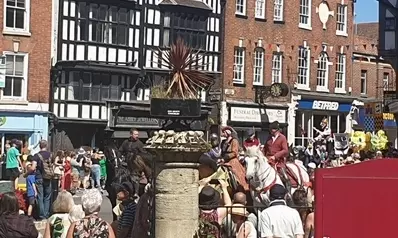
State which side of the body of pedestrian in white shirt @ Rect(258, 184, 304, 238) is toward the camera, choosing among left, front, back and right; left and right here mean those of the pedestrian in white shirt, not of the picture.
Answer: back

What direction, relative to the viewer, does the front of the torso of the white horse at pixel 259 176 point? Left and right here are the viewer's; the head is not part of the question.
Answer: facing the viewer and to the left of the viewer

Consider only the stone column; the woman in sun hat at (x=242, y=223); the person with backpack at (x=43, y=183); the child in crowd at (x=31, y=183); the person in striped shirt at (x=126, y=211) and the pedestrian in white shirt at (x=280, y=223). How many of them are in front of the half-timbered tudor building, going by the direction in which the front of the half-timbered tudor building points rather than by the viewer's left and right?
6

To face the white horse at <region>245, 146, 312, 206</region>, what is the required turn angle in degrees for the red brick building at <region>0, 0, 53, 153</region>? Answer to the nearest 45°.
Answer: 0° — it already faces it

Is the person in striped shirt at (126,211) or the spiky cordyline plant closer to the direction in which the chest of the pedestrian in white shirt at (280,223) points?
the spiky cordyline plant

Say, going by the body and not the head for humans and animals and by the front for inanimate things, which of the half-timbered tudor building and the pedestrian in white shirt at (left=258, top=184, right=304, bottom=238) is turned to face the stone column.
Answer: the half-timbered tudor building

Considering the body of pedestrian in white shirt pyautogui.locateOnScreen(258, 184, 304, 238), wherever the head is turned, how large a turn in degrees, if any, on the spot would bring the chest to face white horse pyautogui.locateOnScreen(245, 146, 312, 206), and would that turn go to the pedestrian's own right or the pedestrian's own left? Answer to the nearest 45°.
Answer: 0° — they already face it

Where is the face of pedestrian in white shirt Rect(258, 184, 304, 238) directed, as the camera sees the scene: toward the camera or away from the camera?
away from the camera

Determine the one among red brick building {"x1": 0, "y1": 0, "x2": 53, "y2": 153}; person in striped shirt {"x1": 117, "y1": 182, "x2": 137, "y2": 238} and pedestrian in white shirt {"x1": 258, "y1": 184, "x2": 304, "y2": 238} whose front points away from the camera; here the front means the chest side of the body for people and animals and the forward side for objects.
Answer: the pedestrian in white shirt

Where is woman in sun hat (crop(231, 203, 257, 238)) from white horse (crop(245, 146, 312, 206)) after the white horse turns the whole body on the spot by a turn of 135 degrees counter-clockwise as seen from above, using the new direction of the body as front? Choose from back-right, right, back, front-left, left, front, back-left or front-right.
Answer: right

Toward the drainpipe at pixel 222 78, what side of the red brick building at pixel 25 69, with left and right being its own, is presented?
left

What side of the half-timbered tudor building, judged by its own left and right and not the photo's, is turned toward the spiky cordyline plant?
front
